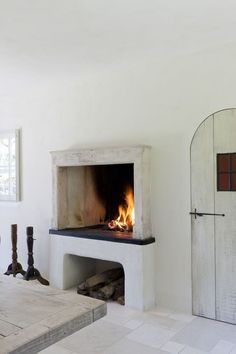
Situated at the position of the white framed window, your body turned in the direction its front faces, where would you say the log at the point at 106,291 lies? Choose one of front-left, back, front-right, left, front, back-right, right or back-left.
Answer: left

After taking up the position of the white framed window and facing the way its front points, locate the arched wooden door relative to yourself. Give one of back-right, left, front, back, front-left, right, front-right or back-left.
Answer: left

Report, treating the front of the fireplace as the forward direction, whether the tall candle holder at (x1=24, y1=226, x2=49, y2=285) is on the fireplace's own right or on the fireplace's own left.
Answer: on the fireplace's own right

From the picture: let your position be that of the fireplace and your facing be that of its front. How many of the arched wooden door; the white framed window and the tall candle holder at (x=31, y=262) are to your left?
1

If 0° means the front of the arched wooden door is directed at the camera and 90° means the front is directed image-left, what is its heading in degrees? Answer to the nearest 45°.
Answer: approximately 45°

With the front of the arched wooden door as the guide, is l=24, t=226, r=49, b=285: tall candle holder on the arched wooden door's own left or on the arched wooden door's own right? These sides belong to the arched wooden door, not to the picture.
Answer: on the arched wooden door's own right
